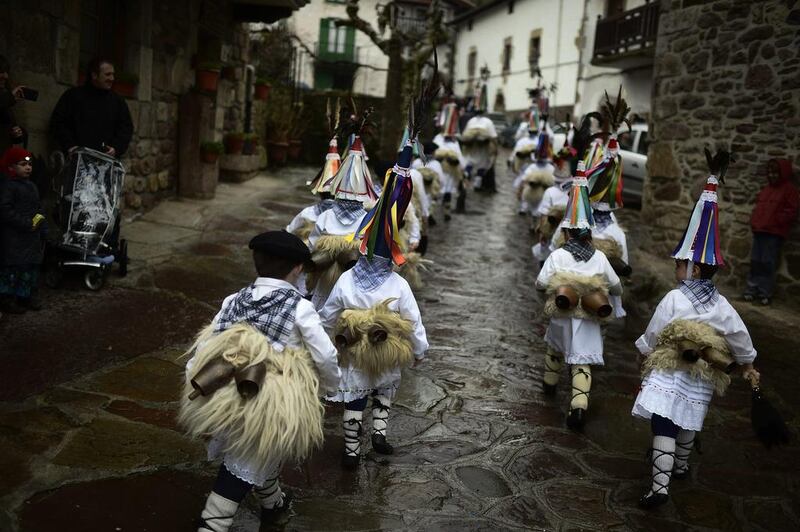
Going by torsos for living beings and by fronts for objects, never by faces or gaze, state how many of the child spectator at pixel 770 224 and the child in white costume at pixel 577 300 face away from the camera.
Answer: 1

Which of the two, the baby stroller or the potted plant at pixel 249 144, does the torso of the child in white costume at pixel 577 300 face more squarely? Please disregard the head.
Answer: the potted plant

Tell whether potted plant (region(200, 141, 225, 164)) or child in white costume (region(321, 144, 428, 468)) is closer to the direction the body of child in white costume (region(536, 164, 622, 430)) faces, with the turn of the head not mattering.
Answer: the potted plant

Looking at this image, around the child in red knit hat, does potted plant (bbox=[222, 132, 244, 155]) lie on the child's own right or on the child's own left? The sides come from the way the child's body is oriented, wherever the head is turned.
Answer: on the child's own left

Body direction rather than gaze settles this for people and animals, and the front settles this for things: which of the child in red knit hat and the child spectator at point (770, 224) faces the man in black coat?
the child spectator

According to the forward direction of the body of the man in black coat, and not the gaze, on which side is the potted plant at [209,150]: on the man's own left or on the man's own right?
on the man's own left

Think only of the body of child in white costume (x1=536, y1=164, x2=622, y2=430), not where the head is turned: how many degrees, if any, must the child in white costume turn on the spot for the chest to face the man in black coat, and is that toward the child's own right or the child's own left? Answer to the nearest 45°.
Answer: approximately 90° to the child's own left

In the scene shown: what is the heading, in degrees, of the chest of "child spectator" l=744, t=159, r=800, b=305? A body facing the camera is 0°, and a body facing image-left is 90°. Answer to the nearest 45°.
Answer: approximately 45°

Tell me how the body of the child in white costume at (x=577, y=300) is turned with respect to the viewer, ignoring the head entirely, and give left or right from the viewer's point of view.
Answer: facing away from the viewer

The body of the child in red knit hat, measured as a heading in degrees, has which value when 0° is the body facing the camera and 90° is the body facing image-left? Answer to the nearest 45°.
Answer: approximately 315°

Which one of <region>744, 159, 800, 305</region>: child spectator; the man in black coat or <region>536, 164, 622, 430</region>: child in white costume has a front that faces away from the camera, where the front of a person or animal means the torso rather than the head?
the child in white costume
